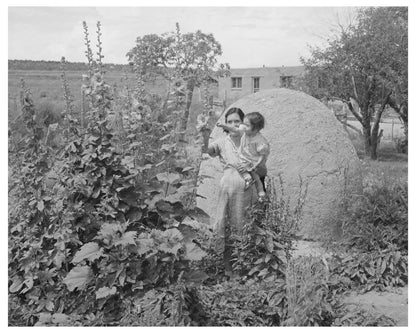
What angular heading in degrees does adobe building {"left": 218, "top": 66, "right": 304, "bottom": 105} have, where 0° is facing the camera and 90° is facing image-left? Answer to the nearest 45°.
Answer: approximately 0°

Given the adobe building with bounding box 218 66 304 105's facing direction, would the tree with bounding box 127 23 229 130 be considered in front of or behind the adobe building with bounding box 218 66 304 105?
in front

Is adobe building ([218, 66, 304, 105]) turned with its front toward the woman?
yes

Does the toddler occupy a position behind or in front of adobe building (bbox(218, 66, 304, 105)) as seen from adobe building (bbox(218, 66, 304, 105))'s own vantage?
in front

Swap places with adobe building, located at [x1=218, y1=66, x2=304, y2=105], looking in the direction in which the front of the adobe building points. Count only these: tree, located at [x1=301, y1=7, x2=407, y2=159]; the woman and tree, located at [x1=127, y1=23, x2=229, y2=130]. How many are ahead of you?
3

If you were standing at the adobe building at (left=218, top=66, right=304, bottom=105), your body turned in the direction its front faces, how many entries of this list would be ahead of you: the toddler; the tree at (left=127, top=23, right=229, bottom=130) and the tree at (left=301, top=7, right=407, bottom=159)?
3

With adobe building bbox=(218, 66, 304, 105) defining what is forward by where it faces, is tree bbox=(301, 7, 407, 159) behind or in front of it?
in front

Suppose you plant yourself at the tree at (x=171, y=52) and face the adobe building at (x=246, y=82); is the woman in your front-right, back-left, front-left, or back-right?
back-right
